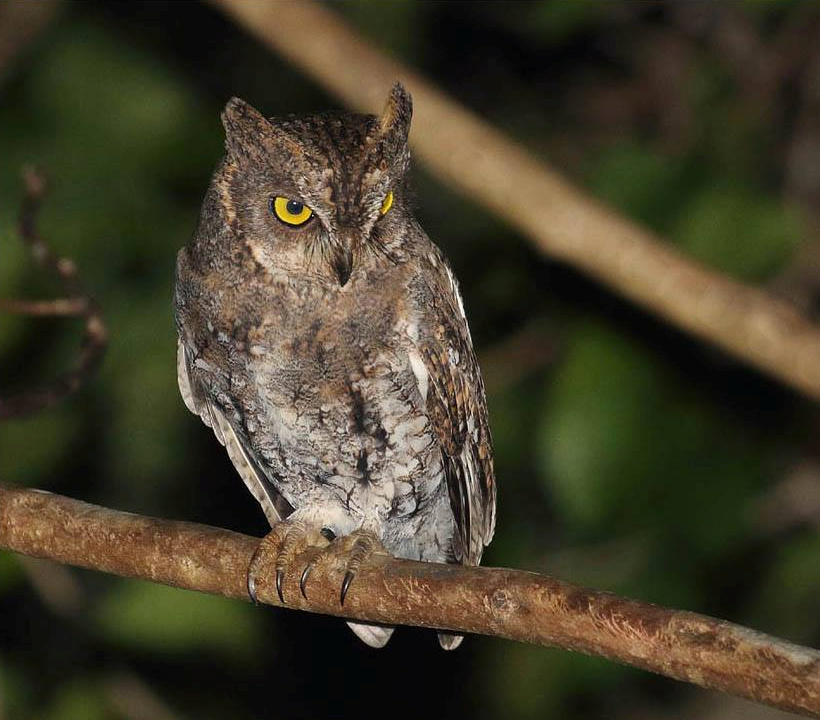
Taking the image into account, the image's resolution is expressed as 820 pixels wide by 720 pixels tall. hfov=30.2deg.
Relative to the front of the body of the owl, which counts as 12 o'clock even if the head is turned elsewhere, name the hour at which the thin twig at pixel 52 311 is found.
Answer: The thin twig is roughly at 4 o'clock from the owl.

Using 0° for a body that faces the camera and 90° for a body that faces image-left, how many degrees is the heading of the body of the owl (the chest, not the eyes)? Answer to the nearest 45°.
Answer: approximately 0°

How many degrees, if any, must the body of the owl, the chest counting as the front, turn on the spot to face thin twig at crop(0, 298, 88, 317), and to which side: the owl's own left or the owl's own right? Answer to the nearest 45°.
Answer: approximately 135° to the owl's own right
